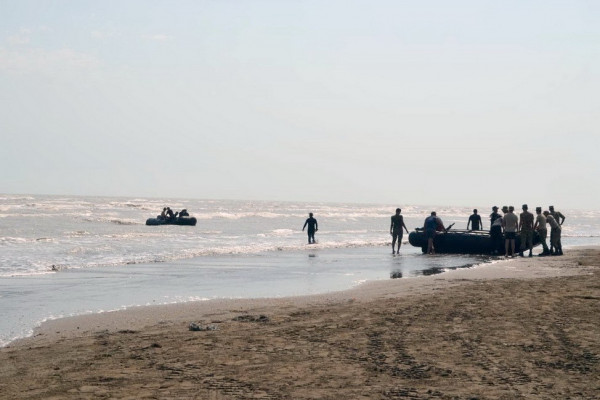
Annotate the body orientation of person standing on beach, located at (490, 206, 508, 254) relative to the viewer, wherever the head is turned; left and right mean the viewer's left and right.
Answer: facing away from the viewer

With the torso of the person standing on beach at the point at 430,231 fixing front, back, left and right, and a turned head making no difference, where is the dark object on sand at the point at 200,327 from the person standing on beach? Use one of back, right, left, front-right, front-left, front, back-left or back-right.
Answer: back

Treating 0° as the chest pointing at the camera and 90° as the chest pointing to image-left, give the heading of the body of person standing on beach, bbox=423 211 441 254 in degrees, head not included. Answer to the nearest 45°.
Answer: approximately 180°

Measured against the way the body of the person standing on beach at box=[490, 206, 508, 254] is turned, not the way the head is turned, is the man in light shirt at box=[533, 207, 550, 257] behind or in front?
behind

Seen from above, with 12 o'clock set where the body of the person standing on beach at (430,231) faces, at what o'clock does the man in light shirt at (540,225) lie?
The man in light shirt is roughly at 4 o'clock from the person standing on beach.

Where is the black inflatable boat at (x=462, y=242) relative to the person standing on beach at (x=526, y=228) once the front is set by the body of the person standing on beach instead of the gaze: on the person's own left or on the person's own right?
on the person's own left
